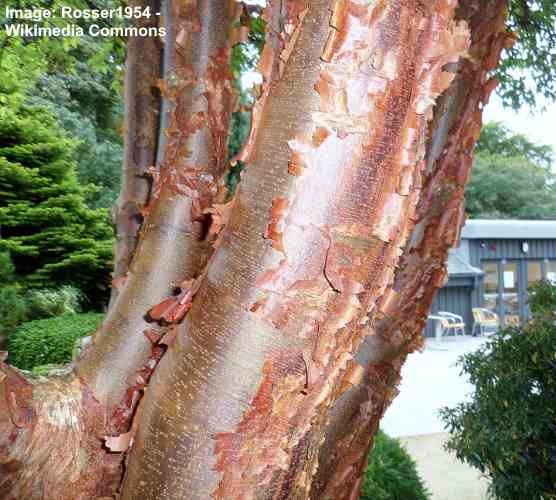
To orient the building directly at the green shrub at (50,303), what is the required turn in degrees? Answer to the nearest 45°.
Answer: approximately 45° to its right

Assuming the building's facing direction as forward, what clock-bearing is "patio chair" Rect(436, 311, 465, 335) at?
The patio chair is roughly at 1 o'clock from the building.

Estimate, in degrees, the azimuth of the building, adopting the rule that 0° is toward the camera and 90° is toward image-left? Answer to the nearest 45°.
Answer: approximately 0°

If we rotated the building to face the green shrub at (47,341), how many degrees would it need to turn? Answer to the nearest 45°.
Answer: approximately 45° to its right

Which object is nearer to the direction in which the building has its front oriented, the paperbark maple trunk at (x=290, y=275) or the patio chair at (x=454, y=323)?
the paperbark maple trunk

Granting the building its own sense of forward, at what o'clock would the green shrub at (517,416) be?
The green shrub is roughly at 12 o'clock from the building.

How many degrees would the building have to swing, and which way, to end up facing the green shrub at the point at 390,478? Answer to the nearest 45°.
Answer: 0° — it already faces it

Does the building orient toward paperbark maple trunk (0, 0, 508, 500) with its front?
yes
